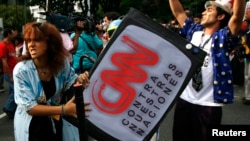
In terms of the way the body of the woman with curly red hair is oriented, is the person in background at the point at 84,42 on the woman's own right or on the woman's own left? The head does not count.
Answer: on the woman's own left

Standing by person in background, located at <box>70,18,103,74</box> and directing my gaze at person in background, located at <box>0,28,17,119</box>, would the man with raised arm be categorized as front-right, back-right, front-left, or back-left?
back-left

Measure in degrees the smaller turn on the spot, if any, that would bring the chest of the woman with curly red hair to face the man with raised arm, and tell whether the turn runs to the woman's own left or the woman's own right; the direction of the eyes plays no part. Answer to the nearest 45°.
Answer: approximately 45° to the woman's own left

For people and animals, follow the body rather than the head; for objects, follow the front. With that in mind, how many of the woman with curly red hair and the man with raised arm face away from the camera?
0

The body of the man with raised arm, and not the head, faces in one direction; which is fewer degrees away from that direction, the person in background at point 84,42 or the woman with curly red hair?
the woman with curly red hair

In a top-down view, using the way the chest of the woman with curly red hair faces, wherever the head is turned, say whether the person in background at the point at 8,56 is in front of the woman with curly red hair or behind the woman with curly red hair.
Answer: behind

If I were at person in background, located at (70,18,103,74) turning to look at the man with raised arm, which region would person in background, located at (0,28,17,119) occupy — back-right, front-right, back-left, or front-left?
back-right

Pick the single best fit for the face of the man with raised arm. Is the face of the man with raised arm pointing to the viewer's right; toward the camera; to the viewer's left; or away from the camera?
to the viewer's left

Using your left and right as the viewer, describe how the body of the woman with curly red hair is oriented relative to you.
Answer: facing the viewer and to the right of the viewer
